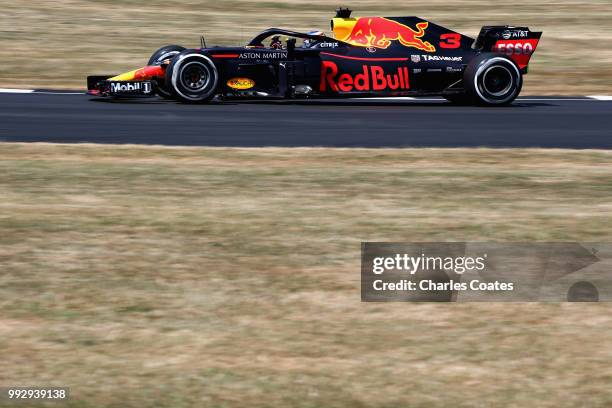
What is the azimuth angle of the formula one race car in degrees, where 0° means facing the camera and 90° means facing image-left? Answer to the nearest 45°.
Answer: approximately 90°
